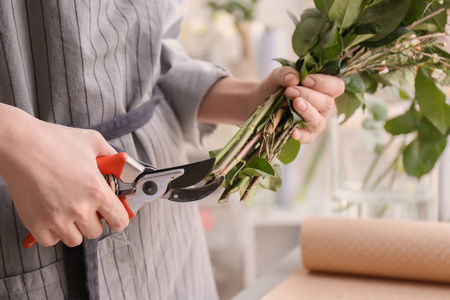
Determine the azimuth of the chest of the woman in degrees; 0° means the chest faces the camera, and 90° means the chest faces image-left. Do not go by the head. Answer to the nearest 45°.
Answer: approximately 315°
